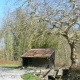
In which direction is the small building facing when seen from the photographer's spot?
facing the viewer
